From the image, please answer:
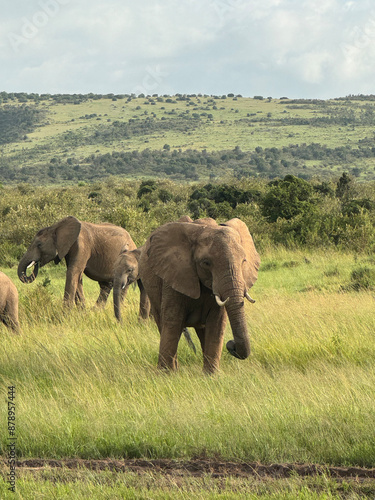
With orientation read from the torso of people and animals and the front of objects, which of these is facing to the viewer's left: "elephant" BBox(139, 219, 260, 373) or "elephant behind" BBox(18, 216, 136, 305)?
the elephant behind

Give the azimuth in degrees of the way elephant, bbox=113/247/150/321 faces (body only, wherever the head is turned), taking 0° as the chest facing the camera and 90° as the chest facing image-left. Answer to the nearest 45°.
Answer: approximately 45°

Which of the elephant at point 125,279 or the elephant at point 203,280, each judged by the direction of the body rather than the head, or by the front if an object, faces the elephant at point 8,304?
the elephant at point 125,279

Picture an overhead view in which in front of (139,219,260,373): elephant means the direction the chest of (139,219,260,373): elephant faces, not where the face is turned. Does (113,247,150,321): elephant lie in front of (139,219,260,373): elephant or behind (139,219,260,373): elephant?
behind

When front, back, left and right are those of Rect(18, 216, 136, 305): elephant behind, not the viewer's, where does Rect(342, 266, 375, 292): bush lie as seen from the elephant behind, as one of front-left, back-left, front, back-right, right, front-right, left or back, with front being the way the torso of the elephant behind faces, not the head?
back

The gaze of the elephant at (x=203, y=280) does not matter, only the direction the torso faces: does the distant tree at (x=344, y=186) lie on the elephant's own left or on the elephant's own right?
on the elephant's own left

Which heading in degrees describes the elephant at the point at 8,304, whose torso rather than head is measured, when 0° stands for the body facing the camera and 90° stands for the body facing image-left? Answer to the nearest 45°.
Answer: approximately 90°

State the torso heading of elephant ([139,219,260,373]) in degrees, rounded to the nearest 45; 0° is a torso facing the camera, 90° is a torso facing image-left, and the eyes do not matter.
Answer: approximately 315°

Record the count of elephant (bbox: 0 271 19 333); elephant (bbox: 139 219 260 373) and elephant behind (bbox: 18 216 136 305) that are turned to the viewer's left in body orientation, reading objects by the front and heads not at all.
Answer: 2

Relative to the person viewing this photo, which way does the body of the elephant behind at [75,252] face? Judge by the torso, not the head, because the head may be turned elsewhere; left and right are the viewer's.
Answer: facing to the left of the viewer

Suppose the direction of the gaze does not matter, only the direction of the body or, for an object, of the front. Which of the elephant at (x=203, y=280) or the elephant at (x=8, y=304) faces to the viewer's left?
the elephant at (x=8, y=304)
